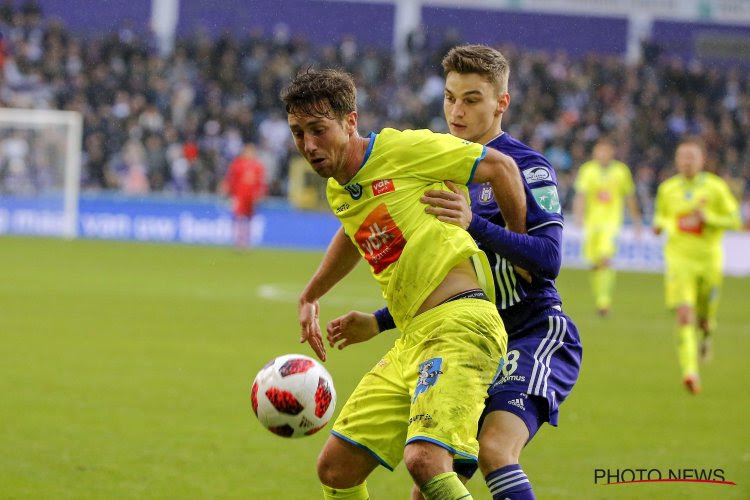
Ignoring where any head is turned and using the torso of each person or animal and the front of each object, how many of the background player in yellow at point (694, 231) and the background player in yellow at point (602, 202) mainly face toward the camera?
2

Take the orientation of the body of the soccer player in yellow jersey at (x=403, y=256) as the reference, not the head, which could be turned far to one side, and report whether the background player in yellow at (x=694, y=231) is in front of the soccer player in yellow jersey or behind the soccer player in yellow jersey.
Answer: behind

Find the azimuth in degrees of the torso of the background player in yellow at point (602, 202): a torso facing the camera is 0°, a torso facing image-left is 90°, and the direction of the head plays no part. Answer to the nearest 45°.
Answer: approximately 0°

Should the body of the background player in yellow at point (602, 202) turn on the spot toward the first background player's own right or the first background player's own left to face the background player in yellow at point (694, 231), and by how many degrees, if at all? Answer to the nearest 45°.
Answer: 0° — they already face them

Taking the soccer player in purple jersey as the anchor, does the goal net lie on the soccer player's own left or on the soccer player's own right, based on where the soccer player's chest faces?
on the soccer player's own right

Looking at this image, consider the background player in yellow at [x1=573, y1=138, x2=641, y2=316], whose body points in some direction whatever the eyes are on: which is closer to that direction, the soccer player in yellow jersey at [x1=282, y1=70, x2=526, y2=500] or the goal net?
the soccer player in yellow jersey

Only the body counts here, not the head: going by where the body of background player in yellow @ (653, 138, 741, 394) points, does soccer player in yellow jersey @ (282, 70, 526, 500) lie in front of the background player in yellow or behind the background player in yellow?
in front

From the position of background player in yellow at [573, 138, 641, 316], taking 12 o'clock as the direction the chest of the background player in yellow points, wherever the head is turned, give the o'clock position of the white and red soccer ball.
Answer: The white and red soccer ball is roughly at 12 o'clock from the background player in yellow.

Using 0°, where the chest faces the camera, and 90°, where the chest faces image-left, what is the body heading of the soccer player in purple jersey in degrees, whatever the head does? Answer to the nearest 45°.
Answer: approximately 45°

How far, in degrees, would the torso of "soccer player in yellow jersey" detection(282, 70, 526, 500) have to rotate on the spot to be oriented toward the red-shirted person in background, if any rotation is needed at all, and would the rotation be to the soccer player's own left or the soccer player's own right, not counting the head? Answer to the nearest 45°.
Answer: approximately 135° to the soccer player's own right
